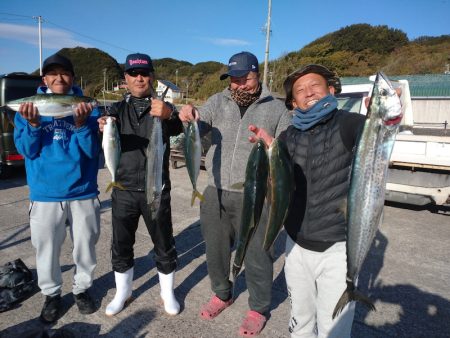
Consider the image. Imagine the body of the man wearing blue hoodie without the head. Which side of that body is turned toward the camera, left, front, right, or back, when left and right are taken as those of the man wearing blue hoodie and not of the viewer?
front

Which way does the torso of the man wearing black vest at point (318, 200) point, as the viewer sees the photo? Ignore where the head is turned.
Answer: toward the camera

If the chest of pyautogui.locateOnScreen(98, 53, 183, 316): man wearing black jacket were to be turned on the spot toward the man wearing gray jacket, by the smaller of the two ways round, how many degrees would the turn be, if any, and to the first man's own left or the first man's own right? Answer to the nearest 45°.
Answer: approximately 90° to the first man's own left

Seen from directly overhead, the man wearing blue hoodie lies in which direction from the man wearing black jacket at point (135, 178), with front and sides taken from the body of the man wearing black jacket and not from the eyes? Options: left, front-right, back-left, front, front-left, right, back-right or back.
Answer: right

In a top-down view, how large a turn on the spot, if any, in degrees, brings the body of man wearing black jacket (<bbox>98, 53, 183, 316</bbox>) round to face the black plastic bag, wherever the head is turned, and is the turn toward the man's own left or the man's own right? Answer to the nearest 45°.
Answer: approximately 90° to the man's own right

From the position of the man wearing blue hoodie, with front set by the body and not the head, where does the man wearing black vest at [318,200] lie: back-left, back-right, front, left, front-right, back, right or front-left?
front-left

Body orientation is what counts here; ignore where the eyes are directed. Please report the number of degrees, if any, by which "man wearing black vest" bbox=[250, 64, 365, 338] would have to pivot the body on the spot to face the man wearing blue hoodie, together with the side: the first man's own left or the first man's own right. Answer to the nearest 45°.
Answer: approximately 90° to the first man's own right

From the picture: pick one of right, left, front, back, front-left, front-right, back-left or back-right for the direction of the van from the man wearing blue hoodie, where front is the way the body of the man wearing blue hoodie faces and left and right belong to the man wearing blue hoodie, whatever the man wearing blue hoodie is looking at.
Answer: back

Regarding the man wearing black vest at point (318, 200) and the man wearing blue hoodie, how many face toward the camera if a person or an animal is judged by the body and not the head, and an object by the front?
2
